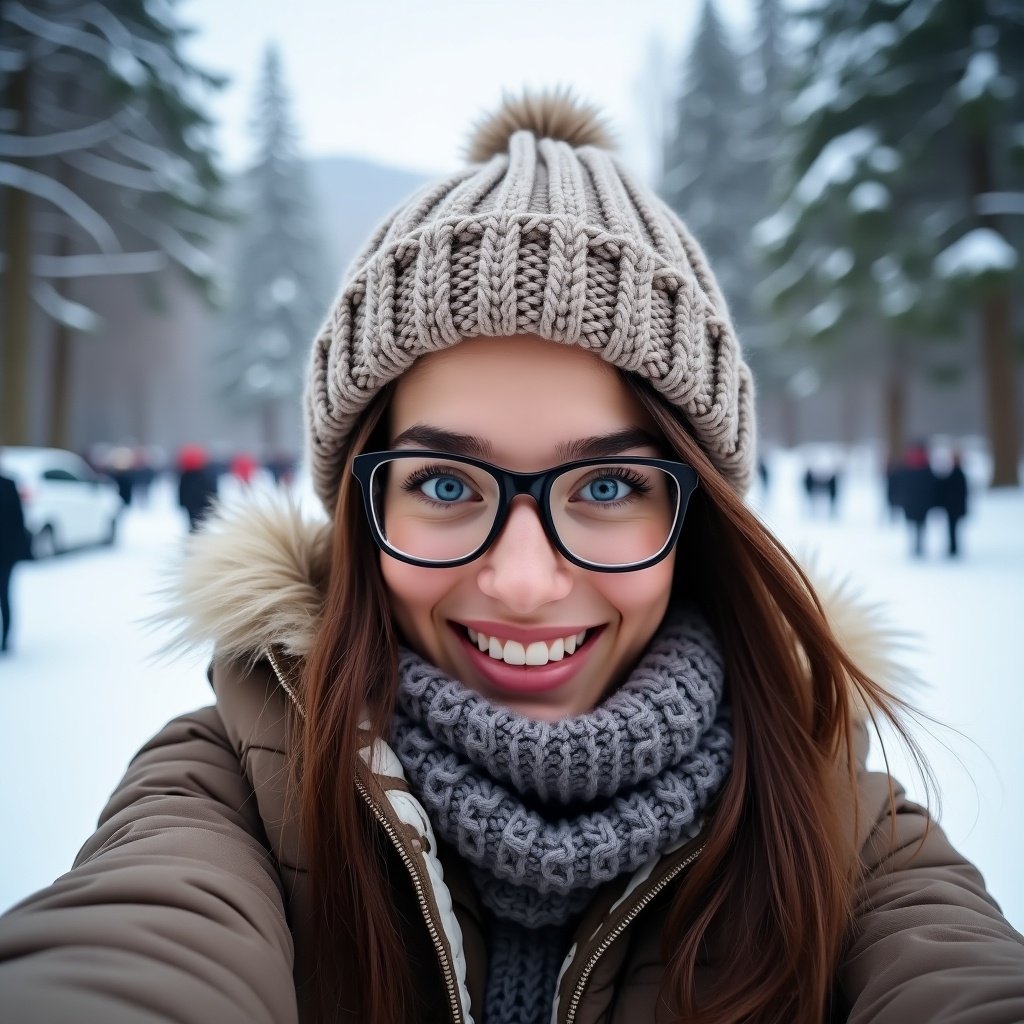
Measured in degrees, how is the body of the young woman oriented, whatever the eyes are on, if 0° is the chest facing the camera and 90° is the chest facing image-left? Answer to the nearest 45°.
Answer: approximately 0°

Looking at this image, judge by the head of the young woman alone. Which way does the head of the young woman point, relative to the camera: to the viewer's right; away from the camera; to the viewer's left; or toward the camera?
toward the camera

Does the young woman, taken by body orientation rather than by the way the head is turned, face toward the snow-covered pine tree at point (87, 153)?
no

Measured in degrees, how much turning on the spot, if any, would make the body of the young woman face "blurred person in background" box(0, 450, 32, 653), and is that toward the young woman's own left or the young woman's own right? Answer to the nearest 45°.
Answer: approximately 135° to the young woman's own right

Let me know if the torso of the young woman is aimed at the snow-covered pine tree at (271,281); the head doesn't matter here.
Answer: no

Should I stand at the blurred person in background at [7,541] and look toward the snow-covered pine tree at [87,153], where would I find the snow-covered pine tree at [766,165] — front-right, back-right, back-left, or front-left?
front-right

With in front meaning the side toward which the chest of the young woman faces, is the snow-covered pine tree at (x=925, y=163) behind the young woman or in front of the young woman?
behind

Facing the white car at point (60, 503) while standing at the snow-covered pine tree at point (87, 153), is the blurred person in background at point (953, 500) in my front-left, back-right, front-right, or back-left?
front-left

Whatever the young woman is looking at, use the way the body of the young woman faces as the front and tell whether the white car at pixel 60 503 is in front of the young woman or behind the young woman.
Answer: behind

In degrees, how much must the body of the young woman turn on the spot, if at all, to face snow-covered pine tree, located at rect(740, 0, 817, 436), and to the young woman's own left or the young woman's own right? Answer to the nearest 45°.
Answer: approximately 180°

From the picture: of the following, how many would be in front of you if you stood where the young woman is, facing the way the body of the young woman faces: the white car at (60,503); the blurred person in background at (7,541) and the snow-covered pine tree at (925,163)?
0

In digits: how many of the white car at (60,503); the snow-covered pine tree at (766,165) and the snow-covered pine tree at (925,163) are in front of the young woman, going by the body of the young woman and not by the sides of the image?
0

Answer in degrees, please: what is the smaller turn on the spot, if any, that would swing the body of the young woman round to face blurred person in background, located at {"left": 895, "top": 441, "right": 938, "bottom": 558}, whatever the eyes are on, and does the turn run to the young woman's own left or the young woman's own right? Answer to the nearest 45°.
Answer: approximately 135° to the young woman's own left
